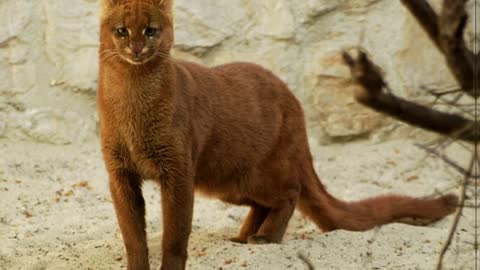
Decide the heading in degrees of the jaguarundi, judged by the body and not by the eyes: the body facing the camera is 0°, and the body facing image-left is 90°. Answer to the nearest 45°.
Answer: approximately 45°
